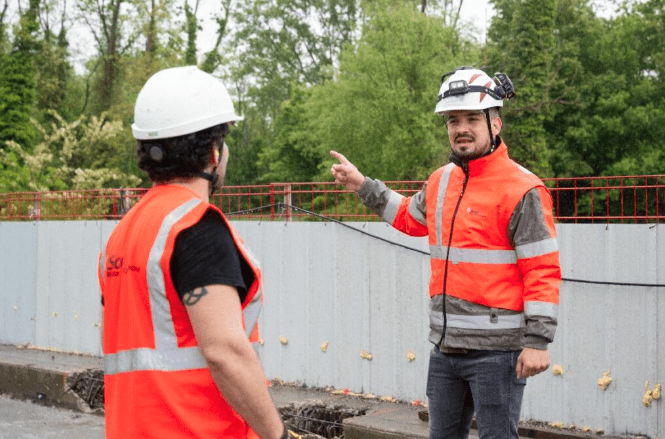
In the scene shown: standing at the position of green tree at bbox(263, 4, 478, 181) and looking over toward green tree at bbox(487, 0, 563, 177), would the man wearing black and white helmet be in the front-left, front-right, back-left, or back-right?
front-right

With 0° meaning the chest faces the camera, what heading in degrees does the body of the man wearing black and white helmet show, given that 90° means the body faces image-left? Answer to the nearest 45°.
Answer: approximately 45°

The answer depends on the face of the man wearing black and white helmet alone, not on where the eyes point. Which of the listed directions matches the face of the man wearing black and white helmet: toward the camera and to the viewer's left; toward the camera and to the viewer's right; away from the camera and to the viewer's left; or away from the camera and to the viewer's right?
toward the camera and to the viewer's left

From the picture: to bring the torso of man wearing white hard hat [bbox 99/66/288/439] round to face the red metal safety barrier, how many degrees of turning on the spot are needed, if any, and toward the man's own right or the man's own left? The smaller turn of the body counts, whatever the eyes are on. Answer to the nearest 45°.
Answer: approximately 45° to the man's own left

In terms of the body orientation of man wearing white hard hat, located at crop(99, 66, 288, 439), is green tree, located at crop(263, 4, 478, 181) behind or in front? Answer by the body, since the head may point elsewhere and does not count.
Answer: in front

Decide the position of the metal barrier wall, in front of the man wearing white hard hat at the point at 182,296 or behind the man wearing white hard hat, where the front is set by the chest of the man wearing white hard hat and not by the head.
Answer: in front

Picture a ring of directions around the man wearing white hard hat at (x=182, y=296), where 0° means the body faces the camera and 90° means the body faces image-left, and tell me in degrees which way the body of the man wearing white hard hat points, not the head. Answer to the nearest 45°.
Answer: approximately 225°

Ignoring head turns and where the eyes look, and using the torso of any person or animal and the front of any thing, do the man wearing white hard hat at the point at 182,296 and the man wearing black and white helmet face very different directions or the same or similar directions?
very different directions

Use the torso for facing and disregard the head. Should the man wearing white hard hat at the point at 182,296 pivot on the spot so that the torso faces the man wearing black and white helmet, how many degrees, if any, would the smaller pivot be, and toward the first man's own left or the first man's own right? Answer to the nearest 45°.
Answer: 0° — they already face them

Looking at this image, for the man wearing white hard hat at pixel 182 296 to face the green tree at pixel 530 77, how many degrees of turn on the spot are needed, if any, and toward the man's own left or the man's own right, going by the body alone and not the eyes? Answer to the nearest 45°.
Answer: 0° — they already face it

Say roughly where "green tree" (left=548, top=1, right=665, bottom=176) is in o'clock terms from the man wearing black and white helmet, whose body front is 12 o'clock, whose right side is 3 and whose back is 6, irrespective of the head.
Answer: The green tree is roughly at 5 o'clock from the man wearing black and white helmet.

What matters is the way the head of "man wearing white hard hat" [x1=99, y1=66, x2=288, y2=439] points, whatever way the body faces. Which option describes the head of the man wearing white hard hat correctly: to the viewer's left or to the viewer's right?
to the viewer's right
